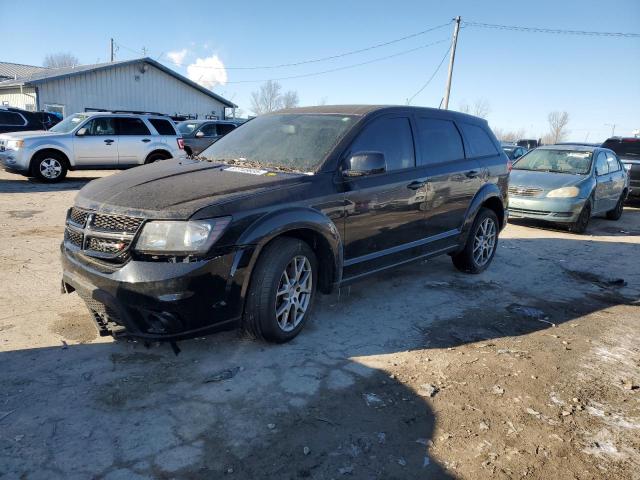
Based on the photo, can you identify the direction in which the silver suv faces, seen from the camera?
facing to the left of the viewer

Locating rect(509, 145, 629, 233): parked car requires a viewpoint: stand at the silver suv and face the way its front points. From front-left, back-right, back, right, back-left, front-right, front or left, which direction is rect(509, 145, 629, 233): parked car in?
back-left

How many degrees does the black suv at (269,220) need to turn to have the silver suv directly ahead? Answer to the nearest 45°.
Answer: approximately 90° to its right

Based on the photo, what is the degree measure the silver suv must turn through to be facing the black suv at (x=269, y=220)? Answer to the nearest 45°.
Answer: approximately 90° to its left

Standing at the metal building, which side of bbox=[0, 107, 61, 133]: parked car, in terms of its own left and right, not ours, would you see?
right

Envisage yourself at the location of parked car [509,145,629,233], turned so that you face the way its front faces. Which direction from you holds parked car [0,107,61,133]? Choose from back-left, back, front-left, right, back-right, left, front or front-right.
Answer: front-right

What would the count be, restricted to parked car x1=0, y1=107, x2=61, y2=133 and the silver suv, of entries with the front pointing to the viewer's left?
2

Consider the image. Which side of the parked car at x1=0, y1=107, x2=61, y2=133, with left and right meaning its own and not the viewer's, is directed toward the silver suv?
left

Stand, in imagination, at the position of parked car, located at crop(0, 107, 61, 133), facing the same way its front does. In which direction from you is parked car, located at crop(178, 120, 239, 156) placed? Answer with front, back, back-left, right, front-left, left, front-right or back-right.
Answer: back

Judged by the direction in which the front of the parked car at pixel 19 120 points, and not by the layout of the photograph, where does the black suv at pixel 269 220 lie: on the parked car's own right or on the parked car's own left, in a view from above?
on the parked car's own left

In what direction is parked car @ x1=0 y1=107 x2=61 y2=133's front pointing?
to the viewer's left

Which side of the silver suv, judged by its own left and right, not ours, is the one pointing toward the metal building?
right
